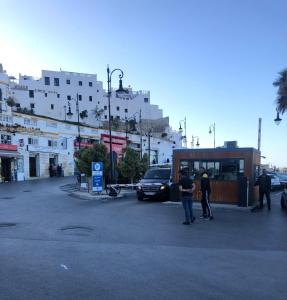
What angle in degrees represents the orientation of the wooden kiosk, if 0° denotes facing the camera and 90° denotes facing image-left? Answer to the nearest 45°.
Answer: approximately 0°

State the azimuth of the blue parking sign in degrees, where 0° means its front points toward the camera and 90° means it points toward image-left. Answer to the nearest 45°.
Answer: approximately 0°

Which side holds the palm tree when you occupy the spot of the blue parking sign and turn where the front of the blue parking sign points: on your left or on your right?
on your left

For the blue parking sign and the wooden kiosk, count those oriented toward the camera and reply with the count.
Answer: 2

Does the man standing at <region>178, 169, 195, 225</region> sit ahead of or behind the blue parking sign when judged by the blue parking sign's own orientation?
ahead
